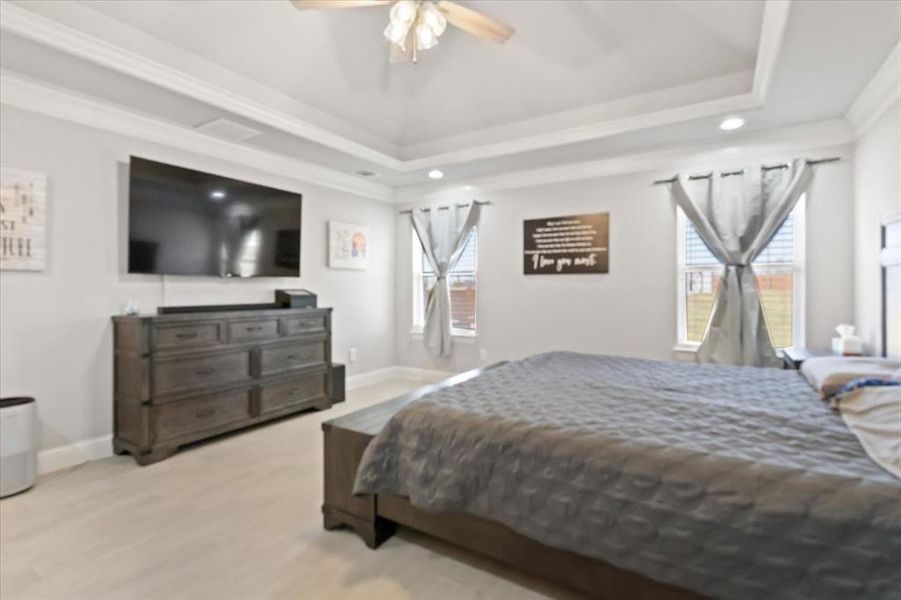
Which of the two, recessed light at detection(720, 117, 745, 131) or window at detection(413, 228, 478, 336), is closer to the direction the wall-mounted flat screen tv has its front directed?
the recessed light

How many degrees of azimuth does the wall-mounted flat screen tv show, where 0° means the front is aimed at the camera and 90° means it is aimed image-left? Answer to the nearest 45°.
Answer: approximately 315°

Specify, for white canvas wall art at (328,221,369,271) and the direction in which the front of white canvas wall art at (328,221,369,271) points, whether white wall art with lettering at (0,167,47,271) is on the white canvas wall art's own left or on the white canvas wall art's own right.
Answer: on the white canvas wall art's own right

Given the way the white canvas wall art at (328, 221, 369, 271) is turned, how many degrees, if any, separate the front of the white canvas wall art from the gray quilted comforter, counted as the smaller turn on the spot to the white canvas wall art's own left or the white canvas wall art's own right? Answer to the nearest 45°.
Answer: approximately 45° to the white canvas wall art's own right

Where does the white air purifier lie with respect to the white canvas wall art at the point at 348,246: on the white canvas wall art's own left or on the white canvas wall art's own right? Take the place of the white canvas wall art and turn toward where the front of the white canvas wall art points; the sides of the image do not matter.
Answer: on the white canvas wall art's own right

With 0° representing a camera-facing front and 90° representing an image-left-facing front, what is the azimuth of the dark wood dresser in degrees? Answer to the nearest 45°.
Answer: approximately 315°

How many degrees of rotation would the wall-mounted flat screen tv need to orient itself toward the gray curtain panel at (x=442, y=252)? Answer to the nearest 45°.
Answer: approximately 45° to its left
